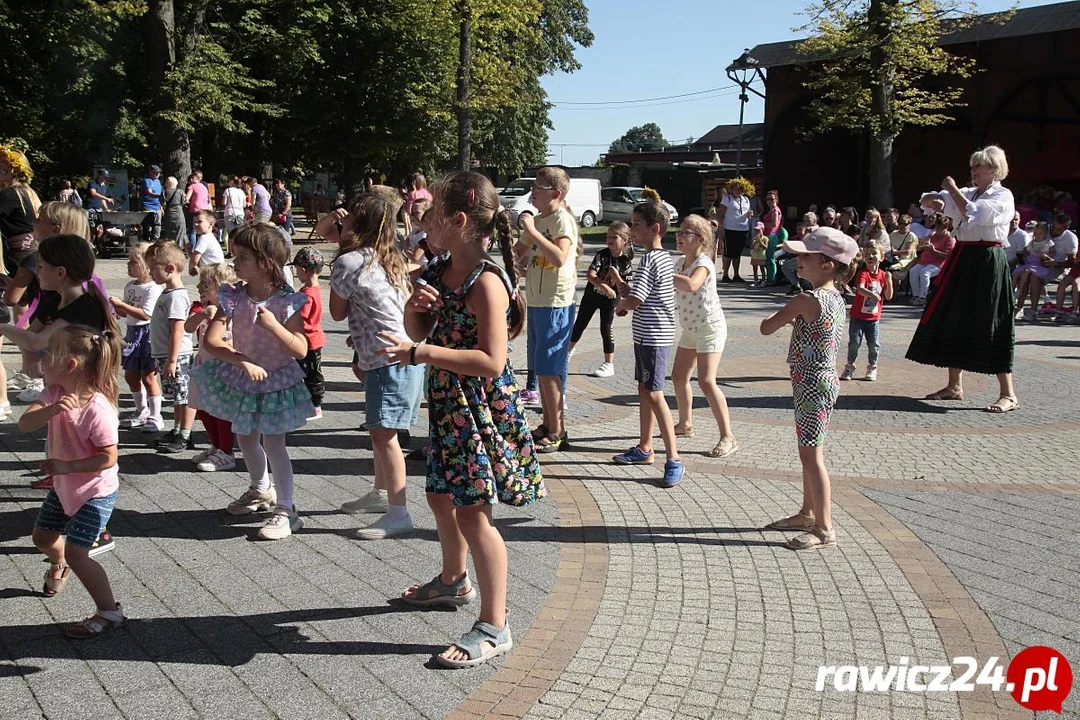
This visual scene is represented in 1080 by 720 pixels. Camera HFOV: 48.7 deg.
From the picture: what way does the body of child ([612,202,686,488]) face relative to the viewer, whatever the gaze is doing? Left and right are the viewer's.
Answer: facing to the left of the viewer

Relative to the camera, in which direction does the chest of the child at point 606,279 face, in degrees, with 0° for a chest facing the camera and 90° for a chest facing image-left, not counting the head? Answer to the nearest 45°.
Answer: approximately 45°

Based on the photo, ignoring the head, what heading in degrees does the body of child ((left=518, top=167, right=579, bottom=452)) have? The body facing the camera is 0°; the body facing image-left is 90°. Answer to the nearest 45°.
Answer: approximately 45°

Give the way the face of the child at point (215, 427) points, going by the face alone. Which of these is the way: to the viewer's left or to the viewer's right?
to the viewer's left
